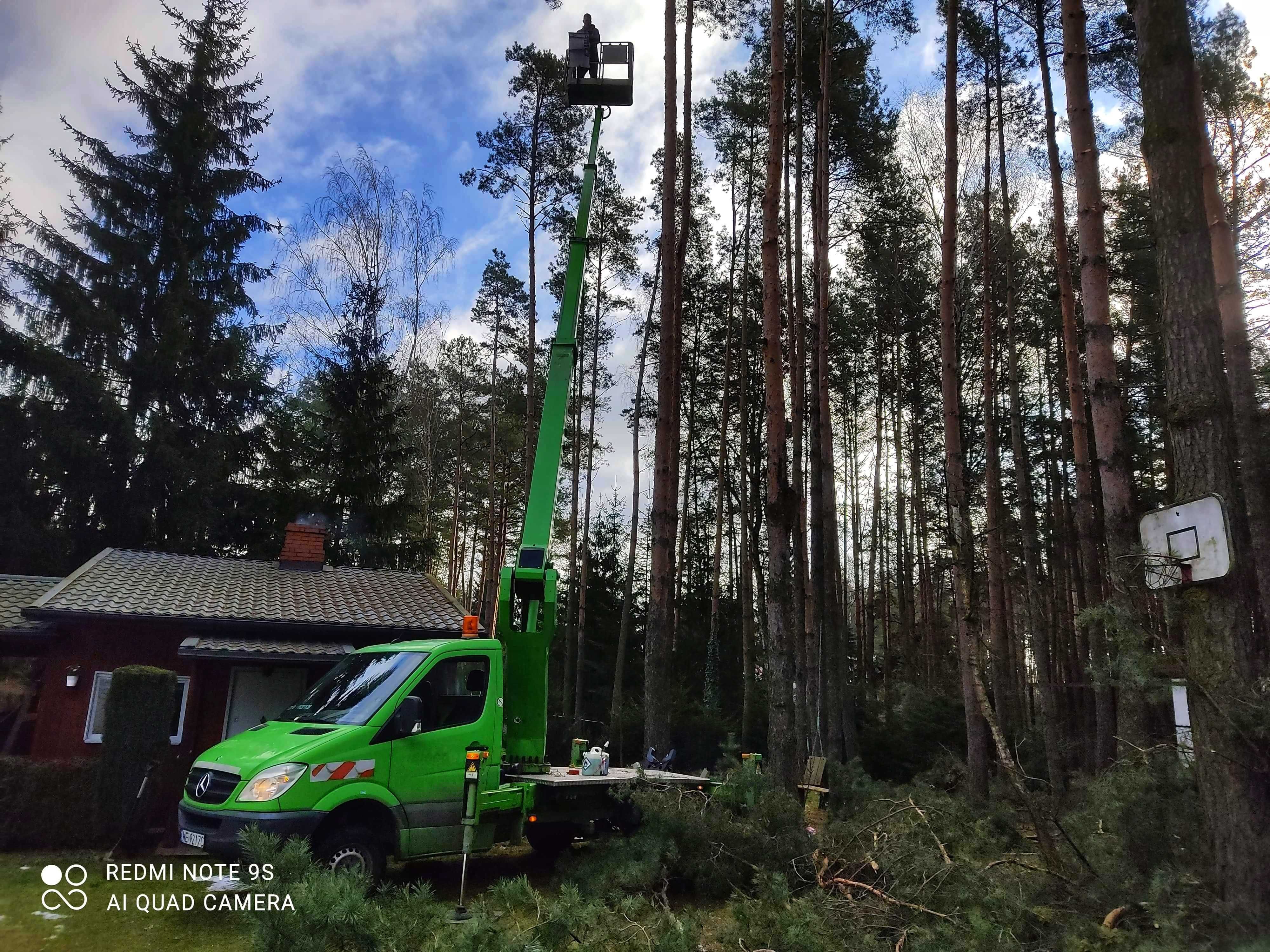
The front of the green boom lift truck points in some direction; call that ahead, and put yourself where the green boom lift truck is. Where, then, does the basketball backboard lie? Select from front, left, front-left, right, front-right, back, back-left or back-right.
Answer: left

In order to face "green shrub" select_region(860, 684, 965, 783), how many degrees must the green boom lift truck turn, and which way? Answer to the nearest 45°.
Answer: approximately 180°

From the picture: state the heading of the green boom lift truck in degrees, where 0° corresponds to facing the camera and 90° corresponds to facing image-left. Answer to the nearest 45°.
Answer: approximately 45°

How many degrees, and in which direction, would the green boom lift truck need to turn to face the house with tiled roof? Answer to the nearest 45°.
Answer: approximately 90° to its right

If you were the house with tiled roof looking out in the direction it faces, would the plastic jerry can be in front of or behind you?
in front

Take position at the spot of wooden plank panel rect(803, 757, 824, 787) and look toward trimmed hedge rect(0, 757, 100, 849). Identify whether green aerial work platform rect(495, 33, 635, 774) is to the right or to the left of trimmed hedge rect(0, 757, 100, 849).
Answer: left

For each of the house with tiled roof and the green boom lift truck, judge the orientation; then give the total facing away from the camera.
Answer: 0

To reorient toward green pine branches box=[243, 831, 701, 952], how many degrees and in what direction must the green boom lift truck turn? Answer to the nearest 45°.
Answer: approximately 45° to its left

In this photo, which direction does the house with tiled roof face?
toward the camera

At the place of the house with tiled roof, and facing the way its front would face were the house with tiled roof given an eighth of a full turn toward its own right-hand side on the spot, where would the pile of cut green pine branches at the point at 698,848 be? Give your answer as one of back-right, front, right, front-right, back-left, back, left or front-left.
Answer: left

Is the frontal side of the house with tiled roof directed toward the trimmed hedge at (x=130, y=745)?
yes

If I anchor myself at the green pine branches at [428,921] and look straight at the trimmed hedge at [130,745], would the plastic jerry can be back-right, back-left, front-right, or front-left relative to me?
front-right

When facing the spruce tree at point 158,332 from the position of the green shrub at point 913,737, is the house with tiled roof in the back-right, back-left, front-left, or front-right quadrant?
front-left

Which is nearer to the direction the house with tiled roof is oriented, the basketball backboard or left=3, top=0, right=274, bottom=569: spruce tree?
the basketball backboard

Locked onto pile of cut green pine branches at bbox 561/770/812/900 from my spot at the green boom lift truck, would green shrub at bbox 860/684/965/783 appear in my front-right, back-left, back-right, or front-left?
front-left

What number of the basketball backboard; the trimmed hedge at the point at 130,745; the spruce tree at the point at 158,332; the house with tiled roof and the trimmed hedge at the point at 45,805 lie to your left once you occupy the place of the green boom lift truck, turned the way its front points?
1

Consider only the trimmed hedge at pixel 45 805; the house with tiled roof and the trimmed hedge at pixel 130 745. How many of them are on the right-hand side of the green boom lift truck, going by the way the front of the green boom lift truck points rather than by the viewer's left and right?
3

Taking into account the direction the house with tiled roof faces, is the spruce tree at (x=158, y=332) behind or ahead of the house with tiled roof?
behind

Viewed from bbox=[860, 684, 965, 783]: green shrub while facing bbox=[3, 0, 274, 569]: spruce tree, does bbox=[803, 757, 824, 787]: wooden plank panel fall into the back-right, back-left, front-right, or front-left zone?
front-left
